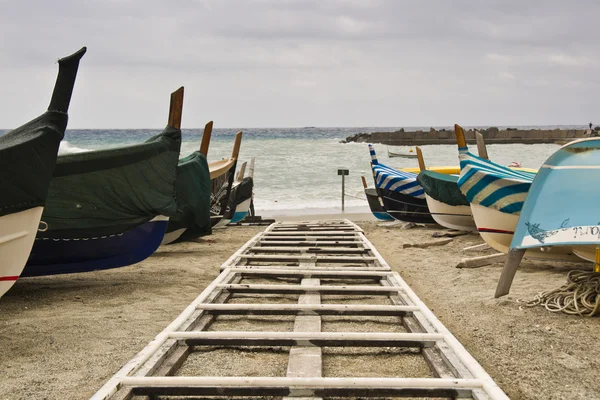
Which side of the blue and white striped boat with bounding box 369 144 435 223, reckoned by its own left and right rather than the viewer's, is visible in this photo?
left

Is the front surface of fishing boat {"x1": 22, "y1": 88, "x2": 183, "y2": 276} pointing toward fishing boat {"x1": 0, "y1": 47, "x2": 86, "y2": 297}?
no

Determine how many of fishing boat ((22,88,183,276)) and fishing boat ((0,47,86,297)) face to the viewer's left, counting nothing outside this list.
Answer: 0

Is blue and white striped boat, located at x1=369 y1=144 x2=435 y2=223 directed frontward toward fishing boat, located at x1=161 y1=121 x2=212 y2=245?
no

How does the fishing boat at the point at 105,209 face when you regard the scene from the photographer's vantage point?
facing to the right of the viewer

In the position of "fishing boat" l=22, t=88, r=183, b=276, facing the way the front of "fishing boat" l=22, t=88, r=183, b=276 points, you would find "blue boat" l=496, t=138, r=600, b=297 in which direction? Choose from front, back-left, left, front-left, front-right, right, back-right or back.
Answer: front-right

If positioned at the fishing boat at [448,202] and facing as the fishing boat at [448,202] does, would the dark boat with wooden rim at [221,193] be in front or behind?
in front

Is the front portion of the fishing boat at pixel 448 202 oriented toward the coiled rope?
no

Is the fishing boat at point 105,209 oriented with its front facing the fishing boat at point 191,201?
no
